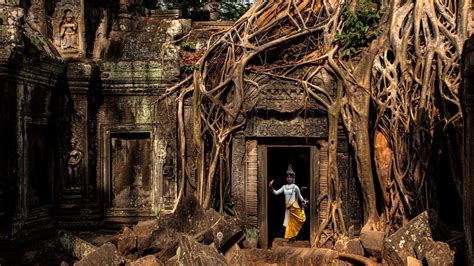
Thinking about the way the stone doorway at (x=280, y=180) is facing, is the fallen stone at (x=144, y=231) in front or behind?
in front

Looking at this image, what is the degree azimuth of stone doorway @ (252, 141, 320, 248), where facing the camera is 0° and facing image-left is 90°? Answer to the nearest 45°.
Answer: approximately 0°

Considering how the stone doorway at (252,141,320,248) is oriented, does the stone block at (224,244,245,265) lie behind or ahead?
ahead
